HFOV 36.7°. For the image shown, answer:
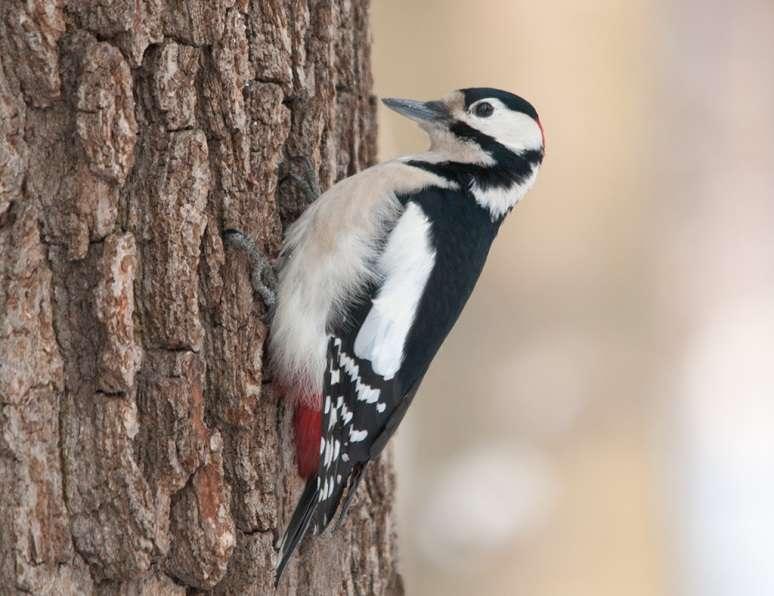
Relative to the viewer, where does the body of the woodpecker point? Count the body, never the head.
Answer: to the viewer's left
